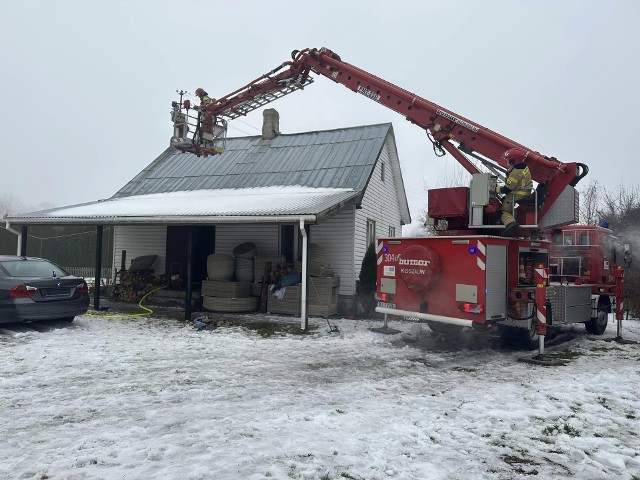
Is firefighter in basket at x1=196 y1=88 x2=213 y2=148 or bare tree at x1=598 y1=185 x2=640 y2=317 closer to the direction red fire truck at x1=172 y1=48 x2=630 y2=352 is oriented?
the bare tree

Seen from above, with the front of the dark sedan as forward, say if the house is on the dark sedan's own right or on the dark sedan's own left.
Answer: on the dark sedan's own right

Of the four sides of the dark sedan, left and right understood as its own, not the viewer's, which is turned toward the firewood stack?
right

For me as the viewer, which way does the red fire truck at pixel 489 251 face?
facing away from the viewer and to the right of the viewer

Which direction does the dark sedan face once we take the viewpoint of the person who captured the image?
facing away from the viewer and to the left of the viewer

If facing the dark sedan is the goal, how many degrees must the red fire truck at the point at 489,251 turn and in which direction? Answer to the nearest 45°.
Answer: approximately 135° to its left
